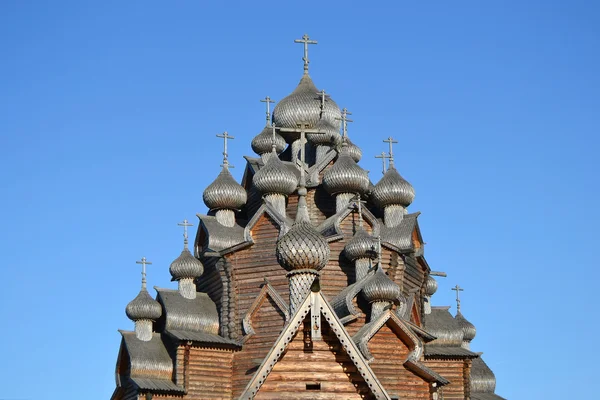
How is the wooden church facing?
toward the camera
